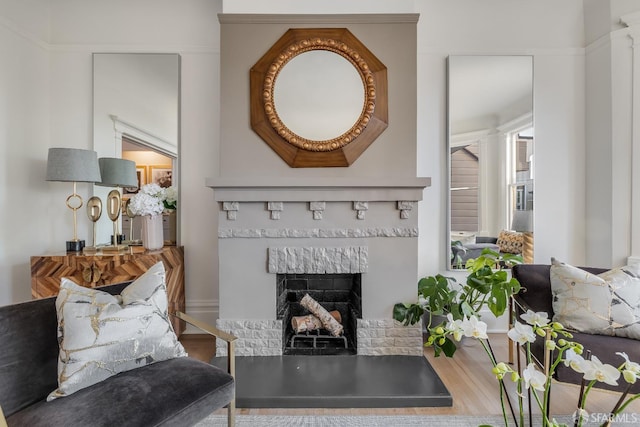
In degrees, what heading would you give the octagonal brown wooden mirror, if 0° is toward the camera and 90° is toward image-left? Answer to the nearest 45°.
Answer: approximately 0°

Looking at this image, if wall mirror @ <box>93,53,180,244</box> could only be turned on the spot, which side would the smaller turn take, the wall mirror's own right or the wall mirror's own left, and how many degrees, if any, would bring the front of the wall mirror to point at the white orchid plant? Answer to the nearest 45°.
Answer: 0° — it already faces it

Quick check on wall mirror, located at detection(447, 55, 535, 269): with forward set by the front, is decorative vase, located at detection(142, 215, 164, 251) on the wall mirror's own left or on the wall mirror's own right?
on the wall mirror's own right

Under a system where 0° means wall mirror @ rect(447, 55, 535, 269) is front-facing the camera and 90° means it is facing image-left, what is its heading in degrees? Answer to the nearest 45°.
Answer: approximately 0°

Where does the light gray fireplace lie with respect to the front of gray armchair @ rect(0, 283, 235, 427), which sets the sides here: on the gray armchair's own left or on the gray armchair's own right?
on the gray armchair's own left

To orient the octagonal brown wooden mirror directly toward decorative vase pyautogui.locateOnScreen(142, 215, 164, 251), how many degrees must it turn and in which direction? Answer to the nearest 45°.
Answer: approximately 90° to its right

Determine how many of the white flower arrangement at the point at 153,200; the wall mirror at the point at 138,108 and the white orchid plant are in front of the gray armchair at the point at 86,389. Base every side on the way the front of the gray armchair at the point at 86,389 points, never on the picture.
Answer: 1

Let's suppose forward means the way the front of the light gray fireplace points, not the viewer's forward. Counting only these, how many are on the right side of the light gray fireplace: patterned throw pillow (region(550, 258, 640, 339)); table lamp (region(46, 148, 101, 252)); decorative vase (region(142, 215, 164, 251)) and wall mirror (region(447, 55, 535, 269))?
2

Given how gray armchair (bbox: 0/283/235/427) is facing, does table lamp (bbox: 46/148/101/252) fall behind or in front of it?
behind

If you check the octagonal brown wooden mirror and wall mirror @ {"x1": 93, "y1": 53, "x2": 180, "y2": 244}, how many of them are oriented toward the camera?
2

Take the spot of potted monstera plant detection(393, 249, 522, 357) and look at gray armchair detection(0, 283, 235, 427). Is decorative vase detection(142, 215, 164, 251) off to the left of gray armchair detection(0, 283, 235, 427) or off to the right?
right

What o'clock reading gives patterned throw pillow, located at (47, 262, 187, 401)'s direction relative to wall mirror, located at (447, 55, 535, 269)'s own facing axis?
The patterned throw pillow is roughly at 1 o'clock from the wall mirror.
